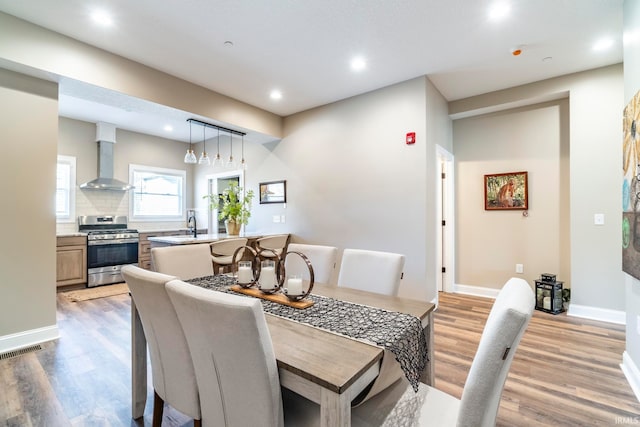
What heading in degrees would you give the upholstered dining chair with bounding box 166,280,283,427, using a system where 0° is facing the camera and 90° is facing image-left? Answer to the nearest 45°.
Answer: approximately 225°

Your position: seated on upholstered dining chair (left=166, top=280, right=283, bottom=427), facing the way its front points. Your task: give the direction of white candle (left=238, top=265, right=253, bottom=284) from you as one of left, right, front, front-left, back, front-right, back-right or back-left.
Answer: front-left

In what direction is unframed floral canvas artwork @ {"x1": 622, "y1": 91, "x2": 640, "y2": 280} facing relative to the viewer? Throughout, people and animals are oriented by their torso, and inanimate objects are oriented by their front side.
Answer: to the viewer's left

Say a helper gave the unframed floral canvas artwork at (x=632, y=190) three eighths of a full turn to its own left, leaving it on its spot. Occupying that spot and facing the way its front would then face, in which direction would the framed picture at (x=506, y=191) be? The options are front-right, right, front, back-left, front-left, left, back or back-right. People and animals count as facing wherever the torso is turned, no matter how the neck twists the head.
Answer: back

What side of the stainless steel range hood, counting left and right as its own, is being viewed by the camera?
front

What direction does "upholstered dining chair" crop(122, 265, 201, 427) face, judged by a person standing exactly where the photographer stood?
facing away from the viewer and to the right of the viewer

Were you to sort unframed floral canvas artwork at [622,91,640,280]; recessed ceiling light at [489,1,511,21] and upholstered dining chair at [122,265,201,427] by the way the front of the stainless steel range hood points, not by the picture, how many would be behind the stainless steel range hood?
0

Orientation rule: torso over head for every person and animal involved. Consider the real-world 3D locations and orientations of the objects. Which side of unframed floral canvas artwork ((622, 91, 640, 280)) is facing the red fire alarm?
front

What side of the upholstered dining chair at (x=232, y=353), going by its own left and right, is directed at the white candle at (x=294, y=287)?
front

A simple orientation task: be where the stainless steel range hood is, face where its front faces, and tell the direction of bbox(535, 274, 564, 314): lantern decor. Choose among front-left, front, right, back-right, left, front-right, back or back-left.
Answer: front-left

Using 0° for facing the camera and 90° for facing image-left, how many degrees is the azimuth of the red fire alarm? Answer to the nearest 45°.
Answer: approximately 45°

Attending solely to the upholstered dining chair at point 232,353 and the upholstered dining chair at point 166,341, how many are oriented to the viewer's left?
0
